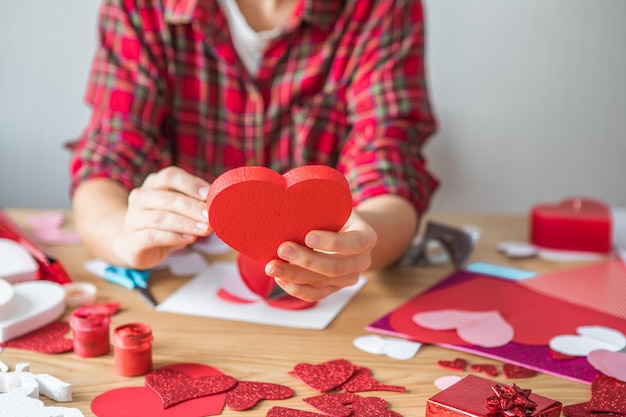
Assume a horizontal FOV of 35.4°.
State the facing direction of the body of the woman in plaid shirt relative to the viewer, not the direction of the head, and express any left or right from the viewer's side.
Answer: facing the viewer

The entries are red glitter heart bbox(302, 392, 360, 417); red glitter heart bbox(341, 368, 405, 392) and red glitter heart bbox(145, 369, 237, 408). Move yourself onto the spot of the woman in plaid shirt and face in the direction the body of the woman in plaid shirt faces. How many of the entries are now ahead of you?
3

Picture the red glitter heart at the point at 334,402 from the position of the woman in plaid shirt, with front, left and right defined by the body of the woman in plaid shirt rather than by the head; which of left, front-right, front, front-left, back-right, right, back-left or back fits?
front

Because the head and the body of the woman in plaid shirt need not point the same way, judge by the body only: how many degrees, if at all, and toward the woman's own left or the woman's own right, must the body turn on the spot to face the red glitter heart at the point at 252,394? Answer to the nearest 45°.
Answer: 0° — they already face it

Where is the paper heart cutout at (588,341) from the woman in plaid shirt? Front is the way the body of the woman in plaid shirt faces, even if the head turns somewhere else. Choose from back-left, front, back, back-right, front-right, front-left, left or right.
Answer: front-left

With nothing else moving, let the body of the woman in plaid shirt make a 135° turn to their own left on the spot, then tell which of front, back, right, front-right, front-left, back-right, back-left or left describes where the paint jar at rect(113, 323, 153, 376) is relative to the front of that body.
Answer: back-right

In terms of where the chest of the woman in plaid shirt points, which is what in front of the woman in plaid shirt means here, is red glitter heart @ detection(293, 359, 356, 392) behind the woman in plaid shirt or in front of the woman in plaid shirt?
in front

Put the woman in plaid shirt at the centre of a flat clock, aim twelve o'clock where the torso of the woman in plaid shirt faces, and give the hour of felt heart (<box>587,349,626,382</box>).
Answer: The felt heart is roughly at 11 o'clock from the woman in plaid shirt.

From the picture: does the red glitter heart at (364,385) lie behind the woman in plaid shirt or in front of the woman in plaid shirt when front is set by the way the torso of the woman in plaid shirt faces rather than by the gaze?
in front

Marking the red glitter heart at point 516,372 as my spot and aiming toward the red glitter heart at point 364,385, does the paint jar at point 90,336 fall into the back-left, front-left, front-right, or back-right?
front-right
